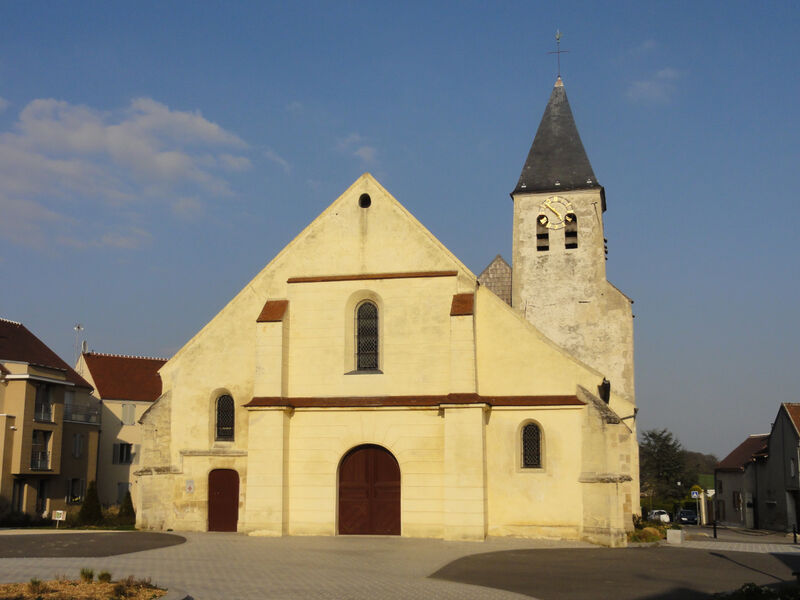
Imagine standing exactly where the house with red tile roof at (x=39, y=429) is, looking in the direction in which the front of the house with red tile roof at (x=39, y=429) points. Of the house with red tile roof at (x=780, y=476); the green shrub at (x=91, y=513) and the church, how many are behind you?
0

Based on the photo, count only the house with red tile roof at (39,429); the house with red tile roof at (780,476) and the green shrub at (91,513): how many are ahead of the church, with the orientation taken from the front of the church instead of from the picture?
0

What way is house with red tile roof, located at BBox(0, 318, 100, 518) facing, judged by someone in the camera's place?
facing the viewer and to the right of the viewer

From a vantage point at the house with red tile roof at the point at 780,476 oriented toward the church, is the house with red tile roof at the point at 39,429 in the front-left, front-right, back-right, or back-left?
front-right

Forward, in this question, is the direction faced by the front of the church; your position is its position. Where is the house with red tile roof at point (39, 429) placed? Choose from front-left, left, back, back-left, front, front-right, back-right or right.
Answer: back-right

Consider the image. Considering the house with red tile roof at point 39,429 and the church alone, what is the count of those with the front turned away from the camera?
0

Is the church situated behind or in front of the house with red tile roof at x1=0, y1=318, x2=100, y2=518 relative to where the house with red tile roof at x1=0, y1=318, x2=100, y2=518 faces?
in front

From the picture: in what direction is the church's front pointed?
toward the camera
